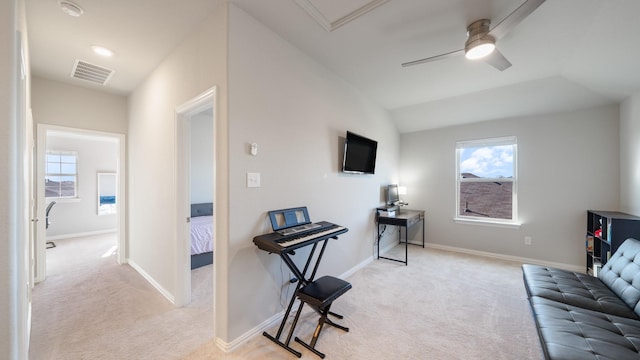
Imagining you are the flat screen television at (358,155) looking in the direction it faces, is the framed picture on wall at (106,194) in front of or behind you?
behind

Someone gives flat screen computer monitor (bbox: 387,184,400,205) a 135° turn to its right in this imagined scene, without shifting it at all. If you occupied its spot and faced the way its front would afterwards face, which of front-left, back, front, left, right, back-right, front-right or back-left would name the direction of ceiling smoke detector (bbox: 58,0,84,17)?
front-left

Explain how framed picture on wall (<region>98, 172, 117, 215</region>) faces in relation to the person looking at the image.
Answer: facing the viewer

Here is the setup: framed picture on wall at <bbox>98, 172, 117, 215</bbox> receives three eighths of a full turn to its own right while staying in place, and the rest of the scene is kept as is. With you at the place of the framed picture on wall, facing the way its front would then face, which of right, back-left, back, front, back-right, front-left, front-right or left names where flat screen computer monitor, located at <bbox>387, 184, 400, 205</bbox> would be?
back

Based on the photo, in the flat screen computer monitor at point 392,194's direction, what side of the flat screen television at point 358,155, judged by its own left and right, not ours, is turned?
left

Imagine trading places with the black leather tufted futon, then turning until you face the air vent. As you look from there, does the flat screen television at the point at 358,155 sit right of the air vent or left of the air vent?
right

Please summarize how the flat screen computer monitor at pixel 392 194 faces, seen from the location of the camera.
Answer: facing the viewer and to the right of the viewer

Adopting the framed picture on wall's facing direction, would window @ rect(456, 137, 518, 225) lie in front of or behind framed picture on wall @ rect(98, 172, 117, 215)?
in front
